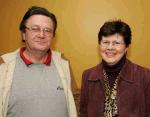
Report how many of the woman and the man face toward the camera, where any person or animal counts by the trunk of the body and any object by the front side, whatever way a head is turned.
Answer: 2

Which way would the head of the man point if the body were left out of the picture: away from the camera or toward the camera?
toward the camera

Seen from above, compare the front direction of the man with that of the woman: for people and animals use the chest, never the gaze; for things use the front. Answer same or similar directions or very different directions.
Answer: same or similar directions

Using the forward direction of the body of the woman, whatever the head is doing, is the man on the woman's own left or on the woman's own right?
on the woman's own right

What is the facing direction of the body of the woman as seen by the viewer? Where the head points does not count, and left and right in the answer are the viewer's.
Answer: facing the viewer

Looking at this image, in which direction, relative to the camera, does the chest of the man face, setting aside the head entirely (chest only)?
toward the camera

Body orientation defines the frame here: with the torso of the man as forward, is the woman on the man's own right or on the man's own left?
on the man's own left
